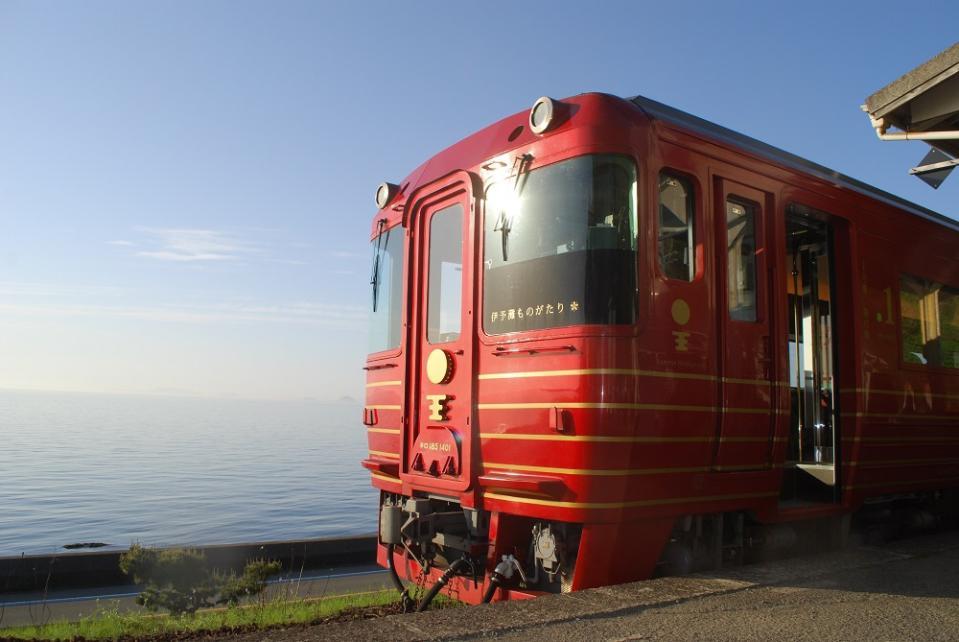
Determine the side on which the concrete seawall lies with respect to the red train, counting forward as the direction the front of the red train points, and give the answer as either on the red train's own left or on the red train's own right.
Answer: on the red train's own right

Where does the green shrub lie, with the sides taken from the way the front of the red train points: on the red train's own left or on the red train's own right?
on the red train's own right

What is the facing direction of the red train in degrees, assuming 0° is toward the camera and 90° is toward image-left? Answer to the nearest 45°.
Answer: approximately 45°
